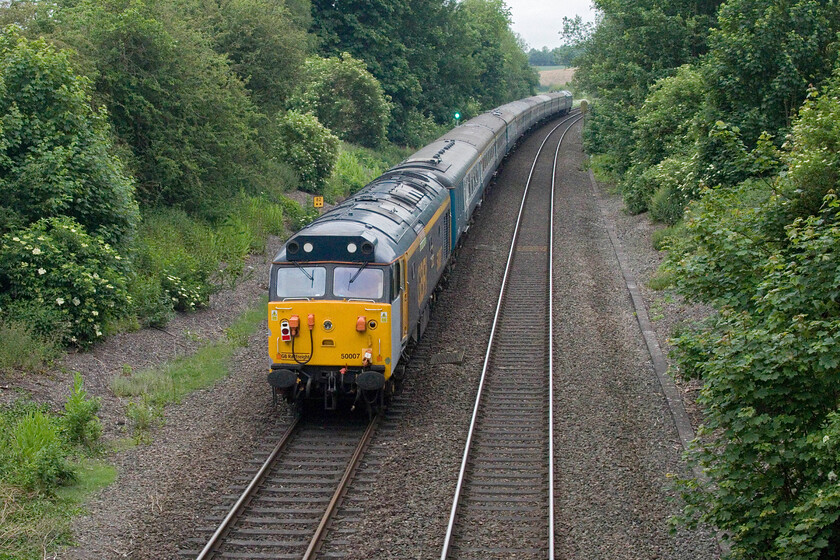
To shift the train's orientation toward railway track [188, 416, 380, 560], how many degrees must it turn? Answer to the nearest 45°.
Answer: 0° — it already faces it

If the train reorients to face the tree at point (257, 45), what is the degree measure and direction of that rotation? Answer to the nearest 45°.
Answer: approximately 180°

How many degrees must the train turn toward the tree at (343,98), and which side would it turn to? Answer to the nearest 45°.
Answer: approximately 180°

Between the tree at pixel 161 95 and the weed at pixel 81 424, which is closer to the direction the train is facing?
the weed

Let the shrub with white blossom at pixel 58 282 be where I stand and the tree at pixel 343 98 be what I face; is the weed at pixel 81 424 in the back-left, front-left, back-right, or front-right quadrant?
back-right

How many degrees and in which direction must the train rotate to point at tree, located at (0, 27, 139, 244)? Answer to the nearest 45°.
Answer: approximately 135° to its right

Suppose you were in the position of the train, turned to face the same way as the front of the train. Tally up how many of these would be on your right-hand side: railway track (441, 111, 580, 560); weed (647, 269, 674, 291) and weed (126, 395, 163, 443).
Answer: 1

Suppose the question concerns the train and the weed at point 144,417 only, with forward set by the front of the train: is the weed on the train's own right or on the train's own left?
on the train's own right

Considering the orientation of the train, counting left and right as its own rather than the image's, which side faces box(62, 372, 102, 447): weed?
front

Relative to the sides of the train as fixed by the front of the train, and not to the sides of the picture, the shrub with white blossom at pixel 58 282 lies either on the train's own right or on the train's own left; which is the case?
on the train's own right

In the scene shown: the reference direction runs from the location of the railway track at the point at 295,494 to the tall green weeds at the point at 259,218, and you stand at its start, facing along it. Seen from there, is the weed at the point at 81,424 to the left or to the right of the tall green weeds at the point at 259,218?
left

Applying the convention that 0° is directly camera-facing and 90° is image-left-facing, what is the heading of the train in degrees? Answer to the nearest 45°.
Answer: approximately 0°
